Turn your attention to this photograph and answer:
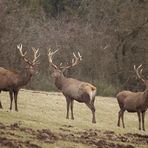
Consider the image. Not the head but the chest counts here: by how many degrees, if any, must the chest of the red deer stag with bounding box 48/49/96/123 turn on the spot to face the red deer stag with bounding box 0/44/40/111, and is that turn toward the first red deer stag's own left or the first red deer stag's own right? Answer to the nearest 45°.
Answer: approximately 45° to the first red deer stag's own left

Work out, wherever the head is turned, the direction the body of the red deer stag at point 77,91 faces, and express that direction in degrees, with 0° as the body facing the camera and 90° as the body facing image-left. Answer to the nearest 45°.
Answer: approximately 135°

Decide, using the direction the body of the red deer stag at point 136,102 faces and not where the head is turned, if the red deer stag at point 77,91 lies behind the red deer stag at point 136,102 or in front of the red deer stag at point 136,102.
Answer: behind

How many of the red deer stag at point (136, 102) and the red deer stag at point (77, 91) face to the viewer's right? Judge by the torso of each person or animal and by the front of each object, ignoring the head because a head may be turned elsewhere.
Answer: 1

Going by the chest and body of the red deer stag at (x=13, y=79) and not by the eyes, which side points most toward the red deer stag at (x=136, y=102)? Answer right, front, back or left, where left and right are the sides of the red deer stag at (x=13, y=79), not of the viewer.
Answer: front

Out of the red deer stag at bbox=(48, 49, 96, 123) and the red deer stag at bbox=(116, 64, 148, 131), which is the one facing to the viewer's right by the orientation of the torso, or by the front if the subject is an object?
the red deer stag at bbox=(116, 64, 148, 131)

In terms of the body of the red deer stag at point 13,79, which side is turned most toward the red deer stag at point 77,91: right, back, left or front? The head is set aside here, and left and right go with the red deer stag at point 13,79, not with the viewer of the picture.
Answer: front

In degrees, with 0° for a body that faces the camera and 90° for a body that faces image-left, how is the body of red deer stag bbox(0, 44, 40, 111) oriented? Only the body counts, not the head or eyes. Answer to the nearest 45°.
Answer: approximately 270°

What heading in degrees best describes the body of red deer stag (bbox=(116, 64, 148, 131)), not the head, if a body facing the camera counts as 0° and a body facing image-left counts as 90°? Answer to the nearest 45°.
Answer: approximately 270°

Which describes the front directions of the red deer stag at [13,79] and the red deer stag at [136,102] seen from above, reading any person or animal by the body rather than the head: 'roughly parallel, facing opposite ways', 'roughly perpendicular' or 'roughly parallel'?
roughly parallel
